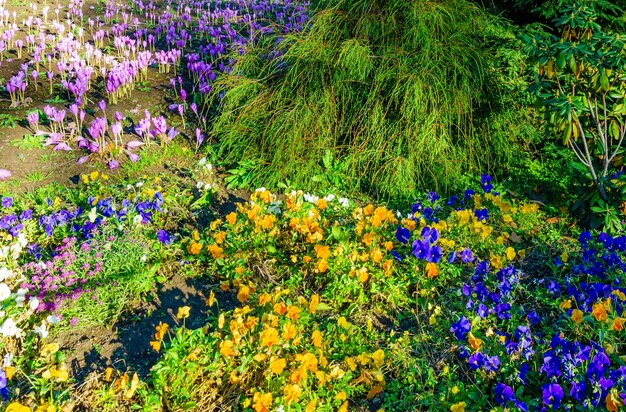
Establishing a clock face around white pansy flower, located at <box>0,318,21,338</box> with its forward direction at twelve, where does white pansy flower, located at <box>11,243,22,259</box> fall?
white pansy flower, located at <box>11,243,22,259</box> is roughly at 6 o'clock from white pansy flower, located at <box>0,318,21,338</box>.

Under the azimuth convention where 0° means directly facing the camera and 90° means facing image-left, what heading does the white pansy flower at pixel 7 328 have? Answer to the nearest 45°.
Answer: approximately 0°

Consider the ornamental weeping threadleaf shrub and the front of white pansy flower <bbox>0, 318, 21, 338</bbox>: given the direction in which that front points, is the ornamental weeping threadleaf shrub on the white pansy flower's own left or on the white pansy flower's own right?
on the white pansy flower's own left
